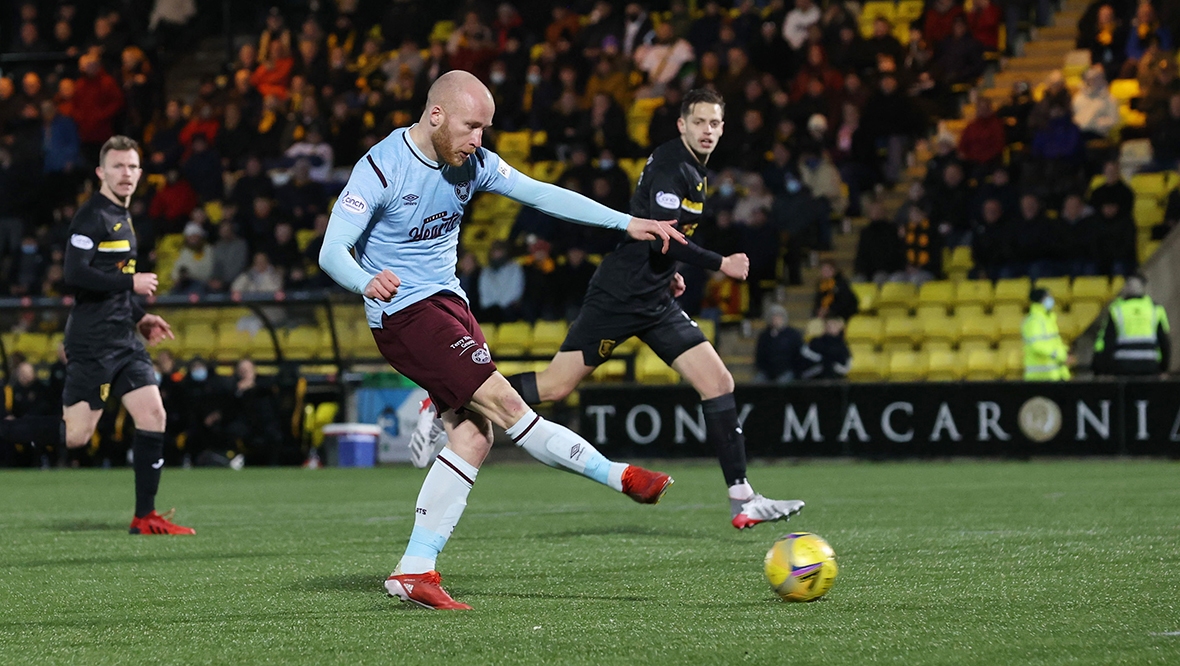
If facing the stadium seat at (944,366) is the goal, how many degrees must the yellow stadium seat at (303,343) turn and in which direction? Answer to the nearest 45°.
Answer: approximately 90° to its left

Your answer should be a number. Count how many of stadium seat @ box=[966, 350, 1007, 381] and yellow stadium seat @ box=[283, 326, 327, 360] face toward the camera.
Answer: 2

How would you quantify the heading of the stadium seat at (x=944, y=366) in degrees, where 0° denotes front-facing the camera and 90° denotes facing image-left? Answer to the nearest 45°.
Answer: approximately 0°

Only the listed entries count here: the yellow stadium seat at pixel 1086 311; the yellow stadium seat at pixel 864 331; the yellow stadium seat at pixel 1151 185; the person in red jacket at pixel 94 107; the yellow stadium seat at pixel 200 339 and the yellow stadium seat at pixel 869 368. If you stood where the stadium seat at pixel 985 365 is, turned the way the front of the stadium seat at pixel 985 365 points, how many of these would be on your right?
4

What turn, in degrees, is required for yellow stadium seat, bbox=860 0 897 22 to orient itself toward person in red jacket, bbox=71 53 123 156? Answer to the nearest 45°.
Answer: approximately 90° to its right

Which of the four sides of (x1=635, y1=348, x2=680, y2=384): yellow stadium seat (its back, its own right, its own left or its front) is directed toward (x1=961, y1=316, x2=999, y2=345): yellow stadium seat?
left

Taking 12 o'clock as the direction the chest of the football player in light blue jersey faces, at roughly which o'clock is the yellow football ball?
The yellow football ball is roughly at 11 o'clock from the football player in light blue jersey.
